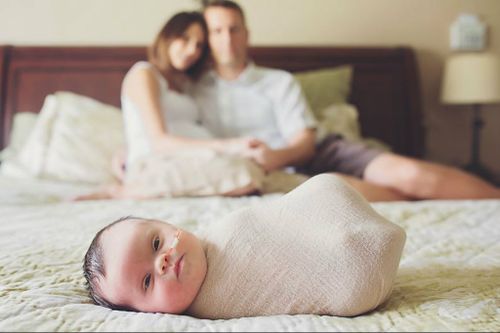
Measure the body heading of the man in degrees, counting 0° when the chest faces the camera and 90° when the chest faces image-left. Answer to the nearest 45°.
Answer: approximately 0°

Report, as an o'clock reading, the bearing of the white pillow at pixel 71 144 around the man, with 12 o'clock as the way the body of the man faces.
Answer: The white pillow is roughly at 3 o'clock from the man.

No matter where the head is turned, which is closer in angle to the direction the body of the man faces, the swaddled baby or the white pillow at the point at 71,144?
the swaddled baby

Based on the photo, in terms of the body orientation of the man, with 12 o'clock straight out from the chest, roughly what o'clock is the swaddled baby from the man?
The swaddled baby is roughly at 12 o'clock from the man.

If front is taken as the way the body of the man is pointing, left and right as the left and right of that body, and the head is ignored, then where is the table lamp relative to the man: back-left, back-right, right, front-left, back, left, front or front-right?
back-left
